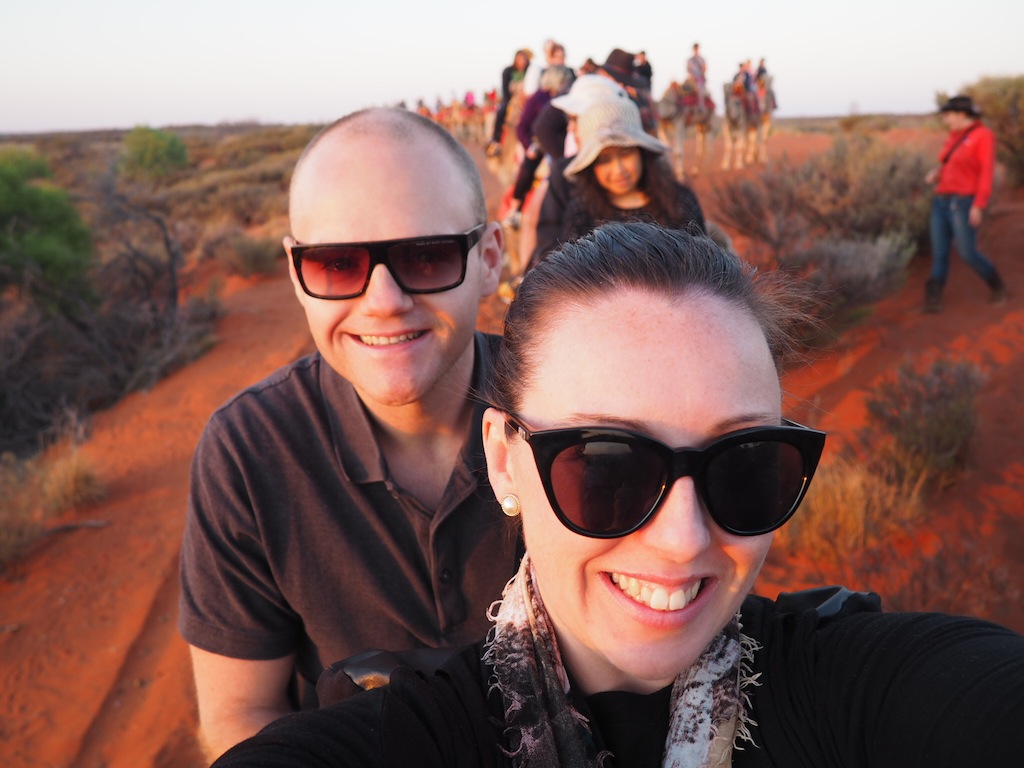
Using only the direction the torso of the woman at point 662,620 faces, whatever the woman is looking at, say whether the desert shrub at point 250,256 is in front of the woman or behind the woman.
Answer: behind

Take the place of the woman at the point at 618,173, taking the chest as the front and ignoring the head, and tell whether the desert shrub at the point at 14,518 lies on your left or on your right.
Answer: on your right

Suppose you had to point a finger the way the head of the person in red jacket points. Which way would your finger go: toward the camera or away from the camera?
toward the camera

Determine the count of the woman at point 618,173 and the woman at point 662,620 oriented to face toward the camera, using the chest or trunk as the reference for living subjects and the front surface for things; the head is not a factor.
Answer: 2

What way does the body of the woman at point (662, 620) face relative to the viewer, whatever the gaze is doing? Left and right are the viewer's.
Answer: facing the viewer

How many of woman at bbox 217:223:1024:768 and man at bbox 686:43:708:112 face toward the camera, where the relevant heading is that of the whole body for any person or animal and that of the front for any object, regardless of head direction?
2

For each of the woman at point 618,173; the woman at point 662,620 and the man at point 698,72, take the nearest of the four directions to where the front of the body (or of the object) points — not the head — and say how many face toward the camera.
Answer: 3

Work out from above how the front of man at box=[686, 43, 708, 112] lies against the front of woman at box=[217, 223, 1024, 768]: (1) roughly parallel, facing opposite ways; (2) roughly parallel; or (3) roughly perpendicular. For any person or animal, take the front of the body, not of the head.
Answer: roughly parallel

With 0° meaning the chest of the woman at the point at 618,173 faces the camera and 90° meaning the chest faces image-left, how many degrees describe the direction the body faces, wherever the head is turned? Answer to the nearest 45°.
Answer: approximately 0°

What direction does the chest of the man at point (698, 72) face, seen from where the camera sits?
toward the camera

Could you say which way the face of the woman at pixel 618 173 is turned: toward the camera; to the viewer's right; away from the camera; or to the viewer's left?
toward the camera

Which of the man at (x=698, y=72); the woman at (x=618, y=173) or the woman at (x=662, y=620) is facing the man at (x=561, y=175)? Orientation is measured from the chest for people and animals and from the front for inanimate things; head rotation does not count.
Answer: the man at (x=698, y=72)

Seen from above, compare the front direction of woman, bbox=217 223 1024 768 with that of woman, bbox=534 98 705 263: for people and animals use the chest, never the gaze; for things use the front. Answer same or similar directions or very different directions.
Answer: same or similar directions

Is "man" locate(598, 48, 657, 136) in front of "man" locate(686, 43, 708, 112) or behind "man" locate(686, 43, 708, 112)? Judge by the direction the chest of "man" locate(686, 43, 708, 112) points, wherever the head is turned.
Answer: in front

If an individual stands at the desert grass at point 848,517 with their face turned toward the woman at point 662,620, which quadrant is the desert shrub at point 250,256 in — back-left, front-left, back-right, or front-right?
back-right

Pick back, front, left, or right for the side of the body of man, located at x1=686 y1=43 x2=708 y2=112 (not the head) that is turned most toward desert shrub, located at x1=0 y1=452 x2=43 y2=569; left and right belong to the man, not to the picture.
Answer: front
